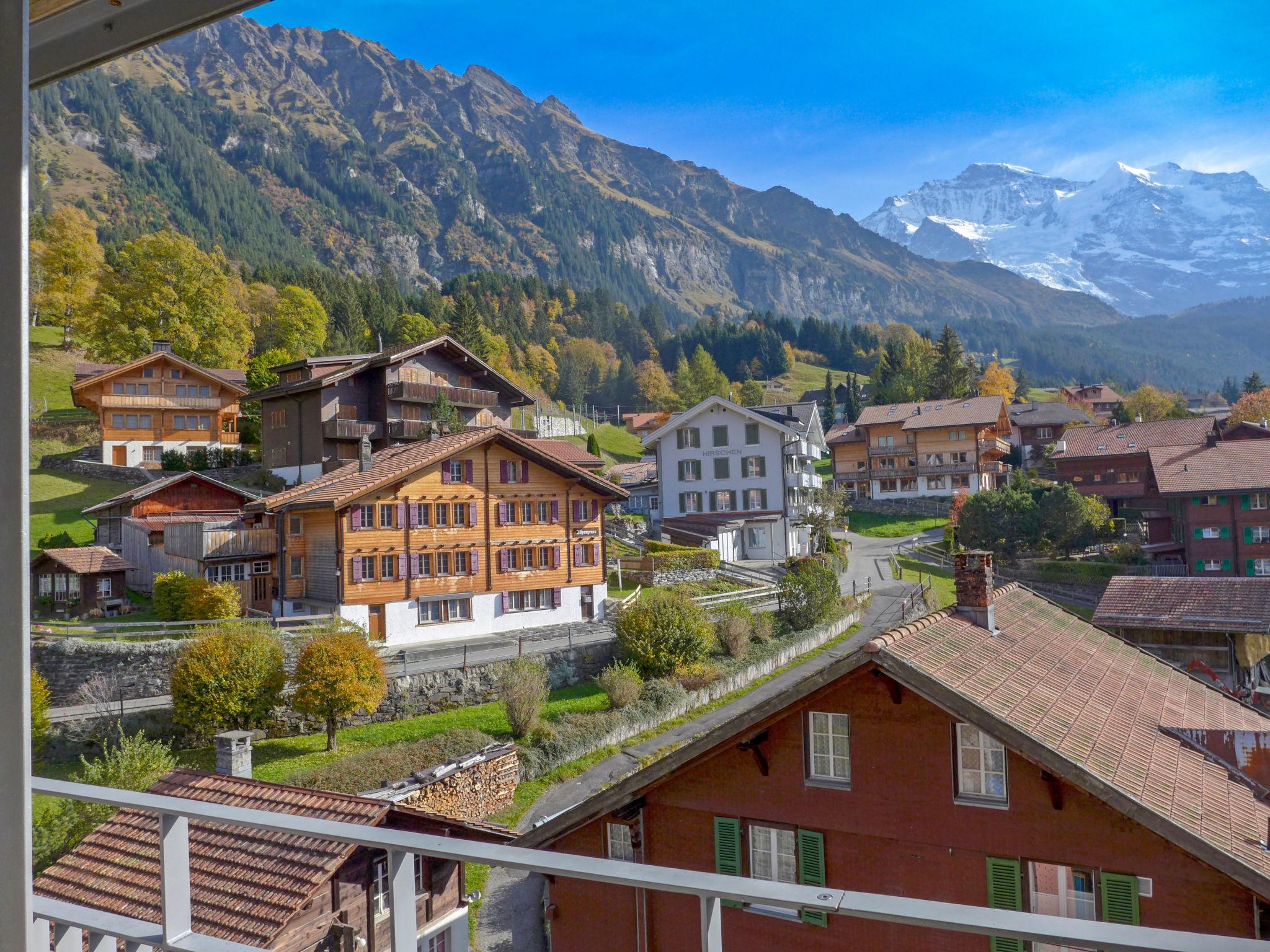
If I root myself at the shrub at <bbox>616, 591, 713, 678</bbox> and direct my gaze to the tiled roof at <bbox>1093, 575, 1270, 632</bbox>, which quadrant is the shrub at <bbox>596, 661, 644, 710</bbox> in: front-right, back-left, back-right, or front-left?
back-right

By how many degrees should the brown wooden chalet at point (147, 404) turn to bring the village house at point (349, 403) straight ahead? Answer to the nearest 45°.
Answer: approximately 45° to its left

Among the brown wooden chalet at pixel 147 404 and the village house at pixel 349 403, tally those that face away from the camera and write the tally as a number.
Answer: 0

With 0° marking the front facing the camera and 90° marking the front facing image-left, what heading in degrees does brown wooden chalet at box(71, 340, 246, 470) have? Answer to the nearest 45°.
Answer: approximately 0°

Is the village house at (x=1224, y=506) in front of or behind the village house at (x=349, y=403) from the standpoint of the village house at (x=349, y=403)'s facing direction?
in front

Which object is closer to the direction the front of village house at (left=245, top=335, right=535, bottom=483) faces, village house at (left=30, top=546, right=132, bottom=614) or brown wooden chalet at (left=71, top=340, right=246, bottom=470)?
the village house

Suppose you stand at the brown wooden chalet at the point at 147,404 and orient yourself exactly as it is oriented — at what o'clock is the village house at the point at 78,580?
The village house is roughly at 12 o'clock from the brown wooden chalet.

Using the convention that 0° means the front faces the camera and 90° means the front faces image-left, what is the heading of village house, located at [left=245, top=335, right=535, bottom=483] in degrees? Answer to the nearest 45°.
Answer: approximately 315°

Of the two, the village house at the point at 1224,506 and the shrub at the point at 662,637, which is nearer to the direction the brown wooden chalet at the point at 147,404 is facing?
the shrub

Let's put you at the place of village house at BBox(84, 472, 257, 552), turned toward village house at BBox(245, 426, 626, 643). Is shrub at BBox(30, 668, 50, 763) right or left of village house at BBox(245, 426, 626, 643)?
right

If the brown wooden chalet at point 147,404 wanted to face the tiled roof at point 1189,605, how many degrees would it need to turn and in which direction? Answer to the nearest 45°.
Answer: approximately 45° to its left

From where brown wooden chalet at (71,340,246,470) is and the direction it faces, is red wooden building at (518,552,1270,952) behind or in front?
in front

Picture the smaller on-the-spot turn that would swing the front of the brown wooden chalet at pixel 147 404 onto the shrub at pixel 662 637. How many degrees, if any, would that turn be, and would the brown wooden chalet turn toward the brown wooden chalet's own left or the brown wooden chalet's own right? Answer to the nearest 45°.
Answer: approximately 45° to the brown wooden chalet's own left

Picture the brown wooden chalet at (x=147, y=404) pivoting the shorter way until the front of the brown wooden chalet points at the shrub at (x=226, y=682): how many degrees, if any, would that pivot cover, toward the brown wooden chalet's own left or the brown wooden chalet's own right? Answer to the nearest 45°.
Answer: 0° — it already faces it

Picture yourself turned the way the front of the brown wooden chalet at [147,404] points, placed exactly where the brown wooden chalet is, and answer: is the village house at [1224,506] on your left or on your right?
on your left
